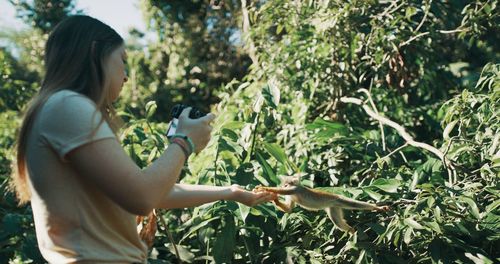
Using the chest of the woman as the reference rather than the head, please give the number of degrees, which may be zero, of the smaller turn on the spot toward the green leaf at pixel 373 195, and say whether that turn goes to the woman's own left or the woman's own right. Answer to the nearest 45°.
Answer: approximately 45° to the woman's own left

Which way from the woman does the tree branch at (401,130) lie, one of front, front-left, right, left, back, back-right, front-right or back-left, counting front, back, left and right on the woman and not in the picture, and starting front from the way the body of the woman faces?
front-left

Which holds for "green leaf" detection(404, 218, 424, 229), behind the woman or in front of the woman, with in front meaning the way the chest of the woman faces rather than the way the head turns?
in front

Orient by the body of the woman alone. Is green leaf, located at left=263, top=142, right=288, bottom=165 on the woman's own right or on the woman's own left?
on the woman's own left

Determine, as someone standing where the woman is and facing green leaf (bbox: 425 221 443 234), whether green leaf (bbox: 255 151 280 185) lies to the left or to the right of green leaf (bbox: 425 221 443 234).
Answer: left

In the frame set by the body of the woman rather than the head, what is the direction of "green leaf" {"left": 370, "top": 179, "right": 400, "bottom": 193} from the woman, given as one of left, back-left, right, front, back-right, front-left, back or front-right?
front-left

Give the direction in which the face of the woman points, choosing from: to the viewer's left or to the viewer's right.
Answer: to the viewer's right

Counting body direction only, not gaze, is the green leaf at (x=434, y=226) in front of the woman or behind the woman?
in front

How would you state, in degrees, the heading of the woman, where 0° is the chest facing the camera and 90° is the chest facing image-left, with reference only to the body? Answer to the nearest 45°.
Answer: approximately 270°
